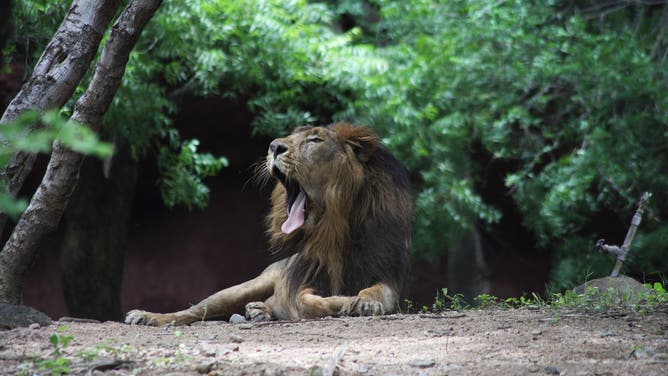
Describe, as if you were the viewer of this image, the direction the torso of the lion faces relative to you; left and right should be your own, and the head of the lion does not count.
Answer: facing the viewer and to the left of the viewer

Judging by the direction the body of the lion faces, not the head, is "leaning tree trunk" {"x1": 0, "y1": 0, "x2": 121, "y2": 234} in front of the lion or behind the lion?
in front

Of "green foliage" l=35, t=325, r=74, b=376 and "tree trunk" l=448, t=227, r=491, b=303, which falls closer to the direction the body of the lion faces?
the green foliage

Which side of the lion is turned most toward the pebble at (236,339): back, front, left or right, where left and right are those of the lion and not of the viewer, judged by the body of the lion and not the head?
front

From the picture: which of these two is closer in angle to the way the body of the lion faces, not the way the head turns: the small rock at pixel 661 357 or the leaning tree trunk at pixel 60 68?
the leaning tree trunk

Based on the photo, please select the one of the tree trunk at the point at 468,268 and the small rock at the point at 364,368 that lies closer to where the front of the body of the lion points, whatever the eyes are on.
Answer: the small rock

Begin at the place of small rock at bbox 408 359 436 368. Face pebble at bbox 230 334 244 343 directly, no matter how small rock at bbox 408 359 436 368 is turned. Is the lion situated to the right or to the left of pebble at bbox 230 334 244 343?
right

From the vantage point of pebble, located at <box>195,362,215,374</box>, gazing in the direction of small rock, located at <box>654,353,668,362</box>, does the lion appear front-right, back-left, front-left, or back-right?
front-left

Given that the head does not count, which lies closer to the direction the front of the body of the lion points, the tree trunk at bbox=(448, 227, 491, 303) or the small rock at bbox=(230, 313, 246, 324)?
the small rock

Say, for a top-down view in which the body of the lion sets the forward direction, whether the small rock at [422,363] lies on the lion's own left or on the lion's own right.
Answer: on the lion's own left

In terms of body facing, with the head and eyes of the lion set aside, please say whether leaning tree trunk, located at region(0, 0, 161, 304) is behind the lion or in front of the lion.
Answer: in front

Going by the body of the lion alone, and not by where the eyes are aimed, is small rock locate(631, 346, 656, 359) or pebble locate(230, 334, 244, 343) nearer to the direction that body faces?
the pebble

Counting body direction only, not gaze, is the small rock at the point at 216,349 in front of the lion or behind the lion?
in front

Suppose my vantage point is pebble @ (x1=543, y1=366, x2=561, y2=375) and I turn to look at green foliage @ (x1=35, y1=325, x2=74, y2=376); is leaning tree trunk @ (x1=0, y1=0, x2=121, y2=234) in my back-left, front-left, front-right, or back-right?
front-right
